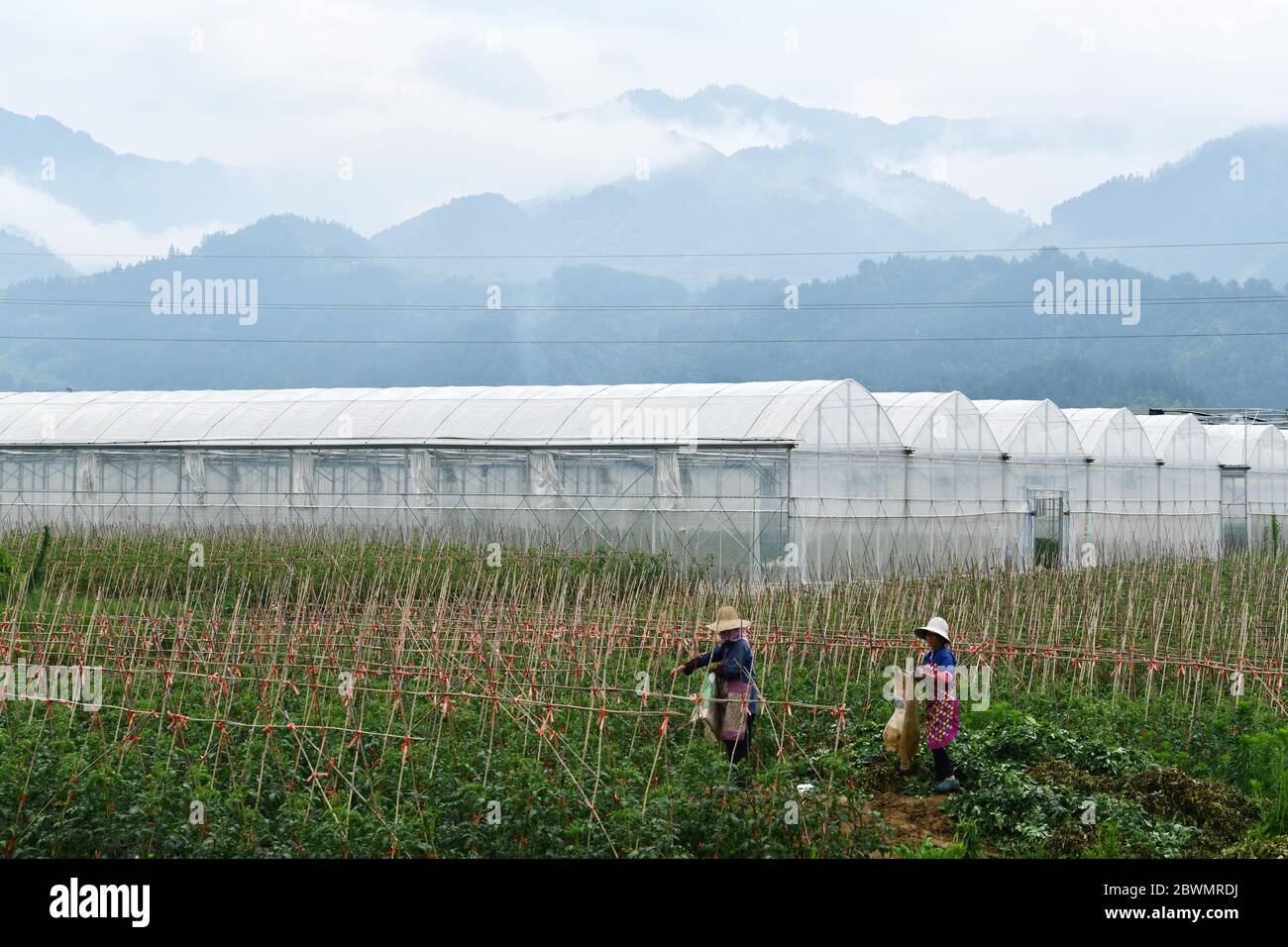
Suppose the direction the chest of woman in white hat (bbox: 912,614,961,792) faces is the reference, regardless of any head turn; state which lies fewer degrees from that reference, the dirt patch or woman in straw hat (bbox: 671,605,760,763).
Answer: the woman in straw hat

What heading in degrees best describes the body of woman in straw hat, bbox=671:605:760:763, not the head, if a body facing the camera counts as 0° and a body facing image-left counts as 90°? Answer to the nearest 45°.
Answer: approximately 45°

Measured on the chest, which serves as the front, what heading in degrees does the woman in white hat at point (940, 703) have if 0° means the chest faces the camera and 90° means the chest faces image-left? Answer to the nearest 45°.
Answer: approximately 90°

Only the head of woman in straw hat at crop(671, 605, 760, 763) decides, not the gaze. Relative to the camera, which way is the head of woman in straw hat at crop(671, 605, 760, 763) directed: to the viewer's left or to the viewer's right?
to the viewer's left

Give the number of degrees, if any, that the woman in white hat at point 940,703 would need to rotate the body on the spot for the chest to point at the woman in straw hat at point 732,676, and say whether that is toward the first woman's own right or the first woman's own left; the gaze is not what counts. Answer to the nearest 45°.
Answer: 0° — they already face them
